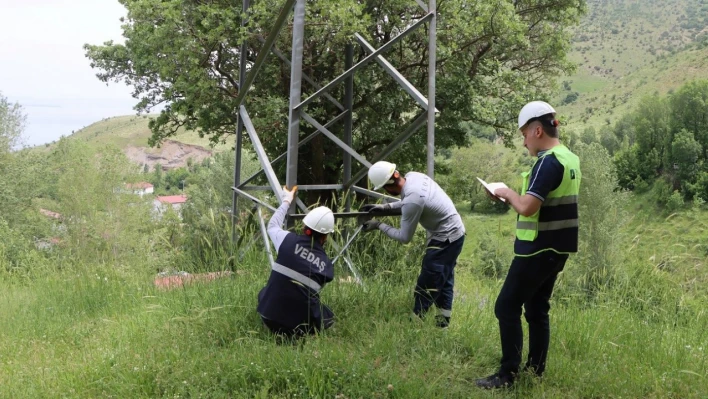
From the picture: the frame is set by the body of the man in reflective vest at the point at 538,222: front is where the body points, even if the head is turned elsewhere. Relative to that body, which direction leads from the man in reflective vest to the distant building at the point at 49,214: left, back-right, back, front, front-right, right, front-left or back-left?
front-right

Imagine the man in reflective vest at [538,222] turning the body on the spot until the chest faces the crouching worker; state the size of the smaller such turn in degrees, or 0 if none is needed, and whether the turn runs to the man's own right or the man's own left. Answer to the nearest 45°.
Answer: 0° — they already face them

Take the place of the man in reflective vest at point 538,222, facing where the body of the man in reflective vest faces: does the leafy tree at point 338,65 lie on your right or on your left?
on your right

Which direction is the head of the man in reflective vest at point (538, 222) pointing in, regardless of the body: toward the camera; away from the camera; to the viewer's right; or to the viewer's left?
to the viewer's left

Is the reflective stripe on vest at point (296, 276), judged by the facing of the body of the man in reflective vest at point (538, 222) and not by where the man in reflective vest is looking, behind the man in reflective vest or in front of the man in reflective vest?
in front

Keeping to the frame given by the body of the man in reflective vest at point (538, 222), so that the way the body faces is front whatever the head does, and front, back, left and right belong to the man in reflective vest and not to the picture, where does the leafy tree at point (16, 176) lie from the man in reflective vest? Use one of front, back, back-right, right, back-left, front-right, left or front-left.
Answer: front-right

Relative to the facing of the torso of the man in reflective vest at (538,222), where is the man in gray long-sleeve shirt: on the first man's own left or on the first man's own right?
on the first man's own right

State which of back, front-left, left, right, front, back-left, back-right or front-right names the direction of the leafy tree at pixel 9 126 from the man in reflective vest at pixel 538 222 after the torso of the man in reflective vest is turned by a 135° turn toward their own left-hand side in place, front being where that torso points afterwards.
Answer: back

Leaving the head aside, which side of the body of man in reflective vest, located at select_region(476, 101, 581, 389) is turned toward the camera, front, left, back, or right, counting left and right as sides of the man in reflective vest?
left
